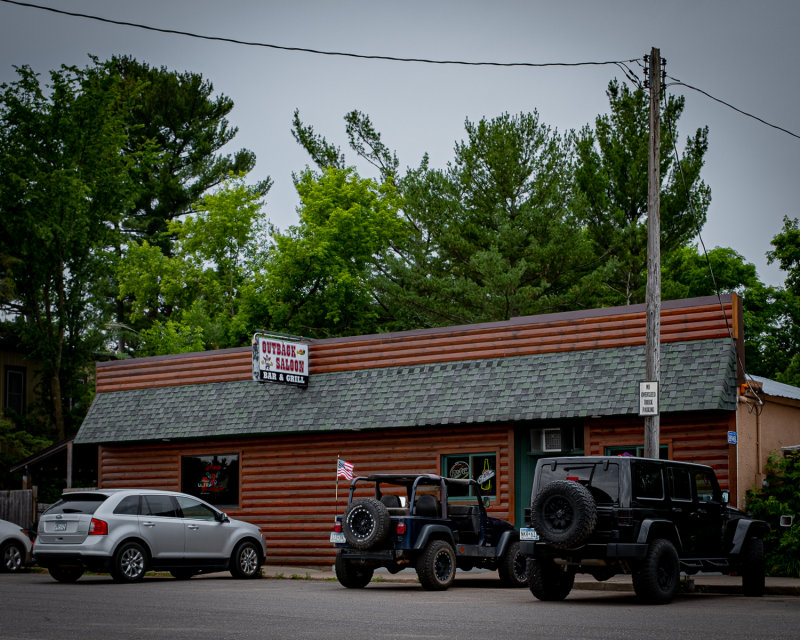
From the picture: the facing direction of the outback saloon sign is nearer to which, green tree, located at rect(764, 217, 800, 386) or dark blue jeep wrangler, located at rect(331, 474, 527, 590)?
the dark blue jeep wrangler

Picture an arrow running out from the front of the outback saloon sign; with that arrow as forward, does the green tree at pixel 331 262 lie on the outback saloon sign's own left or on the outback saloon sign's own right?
on the outback saloon sign's own left

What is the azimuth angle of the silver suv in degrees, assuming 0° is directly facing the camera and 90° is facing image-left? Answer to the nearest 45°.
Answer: approximately 225°

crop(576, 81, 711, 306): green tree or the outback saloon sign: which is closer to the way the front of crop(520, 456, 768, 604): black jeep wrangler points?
the green tree

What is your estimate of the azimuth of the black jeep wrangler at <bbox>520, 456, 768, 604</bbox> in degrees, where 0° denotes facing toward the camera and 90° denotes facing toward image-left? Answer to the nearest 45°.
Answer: approximately 225°

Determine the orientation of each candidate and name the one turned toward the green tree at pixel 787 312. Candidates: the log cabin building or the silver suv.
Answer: the silver suv

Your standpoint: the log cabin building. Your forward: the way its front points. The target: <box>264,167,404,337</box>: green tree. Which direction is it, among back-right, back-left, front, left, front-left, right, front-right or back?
back-right

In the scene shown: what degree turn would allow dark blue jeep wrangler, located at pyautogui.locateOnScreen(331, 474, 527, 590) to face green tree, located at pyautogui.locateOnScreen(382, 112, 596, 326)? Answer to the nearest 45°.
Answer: approximately 45° to its left

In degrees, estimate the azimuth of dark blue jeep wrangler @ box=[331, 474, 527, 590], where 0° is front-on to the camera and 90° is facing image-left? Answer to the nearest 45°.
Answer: approximately 225°
